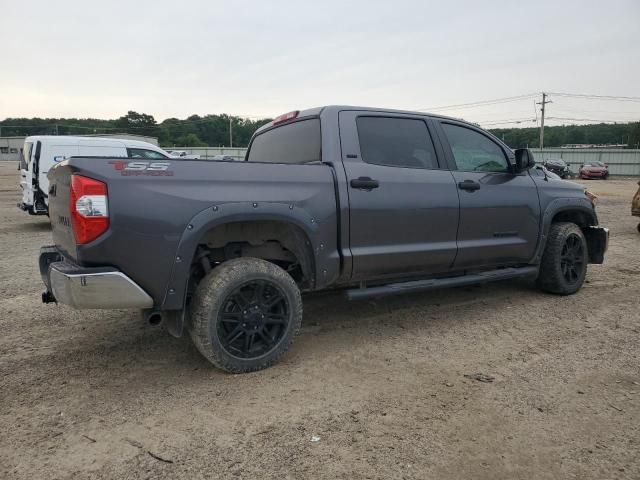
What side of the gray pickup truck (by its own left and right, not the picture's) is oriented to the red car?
front

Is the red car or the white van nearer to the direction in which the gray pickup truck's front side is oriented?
the red car

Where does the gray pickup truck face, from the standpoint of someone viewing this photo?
facing away from the viewer and to the right of the viewer

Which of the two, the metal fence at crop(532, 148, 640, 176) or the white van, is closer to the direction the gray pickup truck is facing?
the metal fence

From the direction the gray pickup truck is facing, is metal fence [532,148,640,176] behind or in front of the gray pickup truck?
in front

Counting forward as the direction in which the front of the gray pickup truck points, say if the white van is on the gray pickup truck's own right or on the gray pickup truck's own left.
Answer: on the gray pickup truck's own left
